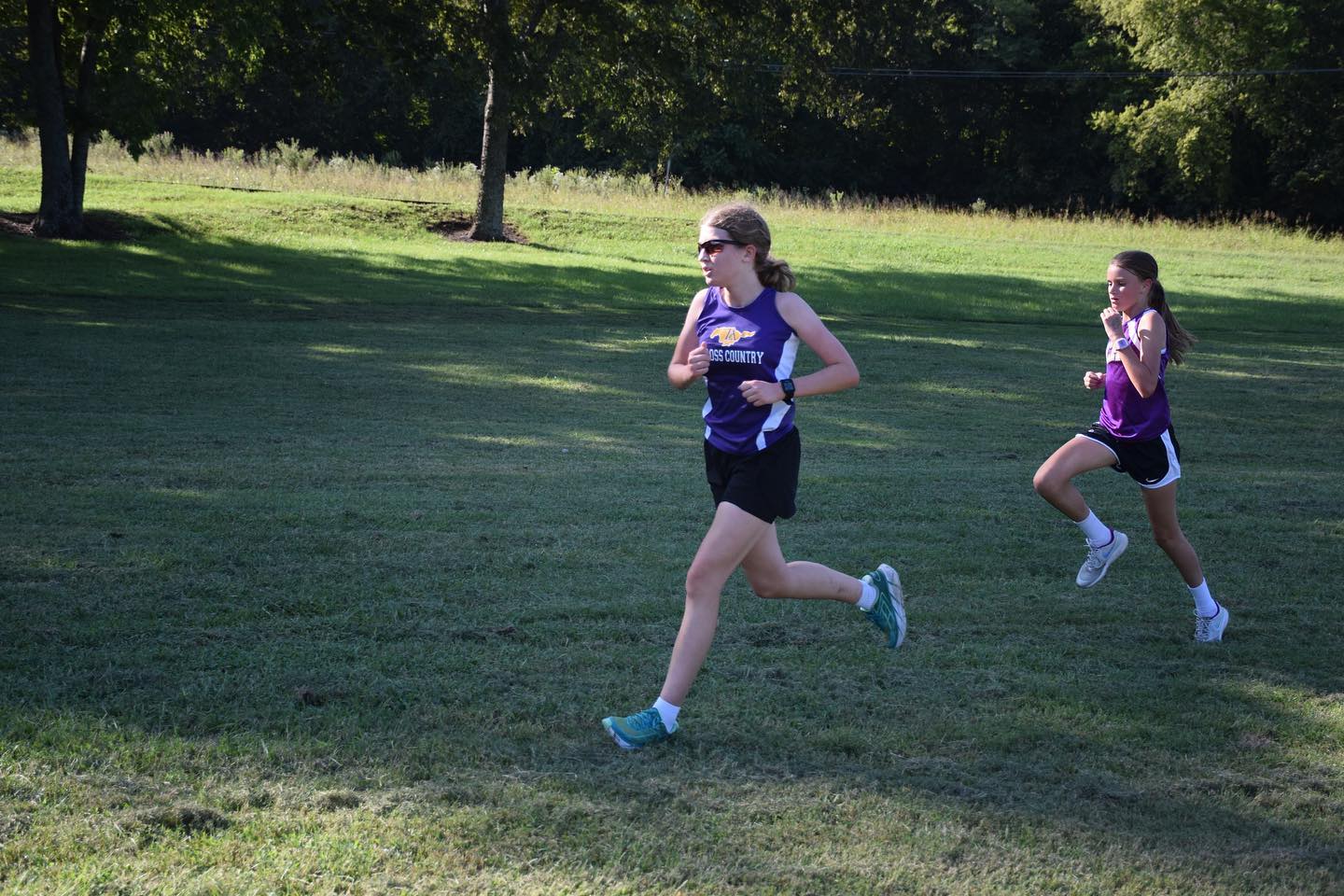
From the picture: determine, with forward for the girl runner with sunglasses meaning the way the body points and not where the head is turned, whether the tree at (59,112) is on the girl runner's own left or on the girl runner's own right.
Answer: on the girl runner's own right

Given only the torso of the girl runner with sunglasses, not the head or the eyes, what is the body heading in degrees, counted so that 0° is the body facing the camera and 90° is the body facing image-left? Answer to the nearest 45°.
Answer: approximately 45°

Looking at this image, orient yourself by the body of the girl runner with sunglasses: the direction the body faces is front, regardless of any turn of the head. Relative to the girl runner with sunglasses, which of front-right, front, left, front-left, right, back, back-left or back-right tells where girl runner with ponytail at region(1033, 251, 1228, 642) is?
back

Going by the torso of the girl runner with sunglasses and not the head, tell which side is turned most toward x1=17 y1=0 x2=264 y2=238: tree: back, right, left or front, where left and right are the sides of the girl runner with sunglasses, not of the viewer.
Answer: right

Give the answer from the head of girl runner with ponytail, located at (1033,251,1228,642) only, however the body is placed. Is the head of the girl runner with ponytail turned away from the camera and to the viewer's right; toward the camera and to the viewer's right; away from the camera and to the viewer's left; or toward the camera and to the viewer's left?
toward the camera and to the viewer's left
